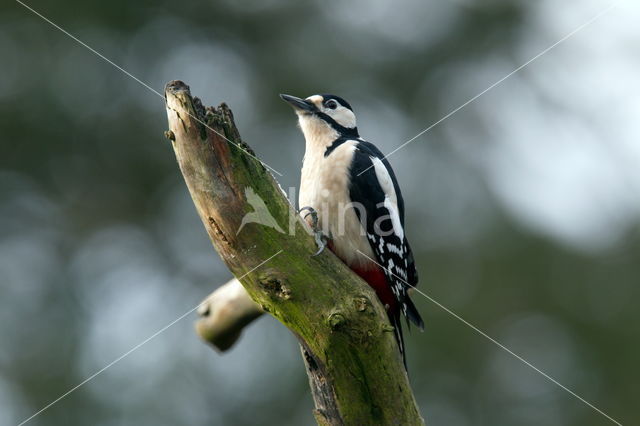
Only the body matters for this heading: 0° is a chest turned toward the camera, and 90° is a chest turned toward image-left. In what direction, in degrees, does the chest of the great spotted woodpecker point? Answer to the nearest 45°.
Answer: approximately 90°
